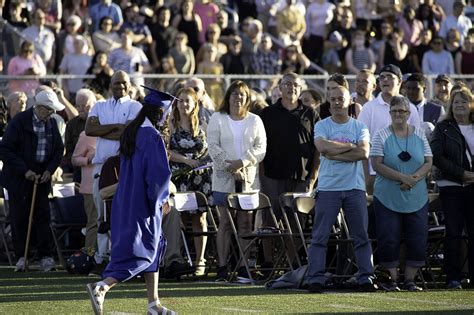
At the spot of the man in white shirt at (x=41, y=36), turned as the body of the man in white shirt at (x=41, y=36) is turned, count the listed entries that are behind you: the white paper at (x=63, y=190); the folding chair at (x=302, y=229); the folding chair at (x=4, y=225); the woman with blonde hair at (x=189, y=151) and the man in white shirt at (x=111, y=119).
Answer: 0

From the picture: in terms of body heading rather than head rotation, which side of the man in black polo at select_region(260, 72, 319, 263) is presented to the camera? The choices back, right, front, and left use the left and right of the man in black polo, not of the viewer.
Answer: front

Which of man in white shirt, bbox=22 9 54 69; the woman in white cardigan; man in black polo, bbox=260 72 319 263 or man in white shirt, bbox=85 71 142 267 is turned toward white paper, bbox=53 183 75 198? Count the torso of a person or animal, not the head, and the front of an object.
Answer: man in white shirt, bbox=22 9 54 69

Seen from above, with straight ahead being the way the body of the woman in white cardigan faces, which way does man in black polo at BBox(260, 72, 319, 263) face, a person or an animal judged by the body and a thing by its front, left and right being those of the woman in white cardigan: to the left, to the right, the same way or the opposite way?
the same way

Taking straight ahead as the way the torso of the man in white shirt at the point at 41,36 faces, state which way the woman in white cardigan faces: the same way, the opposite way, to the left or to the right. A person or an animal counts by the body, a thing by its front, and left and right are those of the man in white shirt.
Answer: the same way

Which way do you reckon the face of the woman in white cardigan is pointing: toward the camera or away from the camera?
toward the camera

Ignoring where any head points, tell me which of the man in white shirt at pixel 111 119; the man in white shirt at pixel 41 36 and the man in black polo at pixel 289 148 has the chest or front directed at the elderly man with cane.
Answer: the man in white shirt at pixel 41 36

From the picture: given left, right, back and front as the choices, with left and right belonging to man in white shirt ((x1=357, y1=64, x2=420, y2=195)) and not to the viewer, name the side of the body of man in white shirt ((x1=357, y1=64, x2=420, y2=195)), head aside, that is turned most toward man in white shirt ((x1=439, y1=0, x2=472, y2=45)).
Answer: back

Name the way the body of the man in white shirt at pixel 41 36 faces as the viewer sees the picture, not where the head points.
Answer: toward the camera

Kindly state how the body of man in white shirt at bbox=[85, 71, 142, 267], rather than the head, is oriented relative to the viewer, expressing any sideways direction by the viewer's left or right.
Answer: facing the viewer

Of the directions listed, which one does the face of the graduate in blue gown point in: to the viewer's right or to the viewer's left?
to the viewer's right

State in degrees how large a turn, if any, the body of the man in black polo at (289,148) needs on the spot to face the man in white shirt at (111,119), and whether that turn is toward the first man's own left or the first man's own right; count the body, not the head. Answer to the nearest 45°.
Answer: approximately 90° to the first man's own right

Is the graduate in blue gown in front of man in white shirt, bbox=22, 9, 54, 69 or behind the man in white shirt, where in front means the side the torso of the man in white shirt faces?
in front

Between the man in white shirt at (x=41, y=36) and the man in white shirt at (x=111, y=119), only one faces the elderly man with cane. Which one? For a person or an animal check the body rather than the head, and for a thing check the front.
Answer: the man in white shirt at (x=41, y=36)

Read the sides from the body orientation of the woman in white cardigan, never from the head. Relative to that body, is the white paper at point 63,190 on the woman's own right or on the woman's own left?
on the woman's own right

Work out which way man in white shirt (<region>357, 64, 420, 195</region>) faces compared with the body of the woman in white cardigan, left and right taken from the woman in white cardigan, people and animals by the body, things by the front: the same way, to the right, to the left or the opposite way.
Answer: the same way

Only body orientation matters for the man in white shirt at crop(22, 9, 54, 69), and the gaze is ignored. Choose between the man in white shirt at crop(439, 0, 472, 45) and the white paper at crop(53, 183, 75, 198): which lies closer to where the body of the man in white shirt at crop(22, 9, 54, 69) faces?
the white paper
